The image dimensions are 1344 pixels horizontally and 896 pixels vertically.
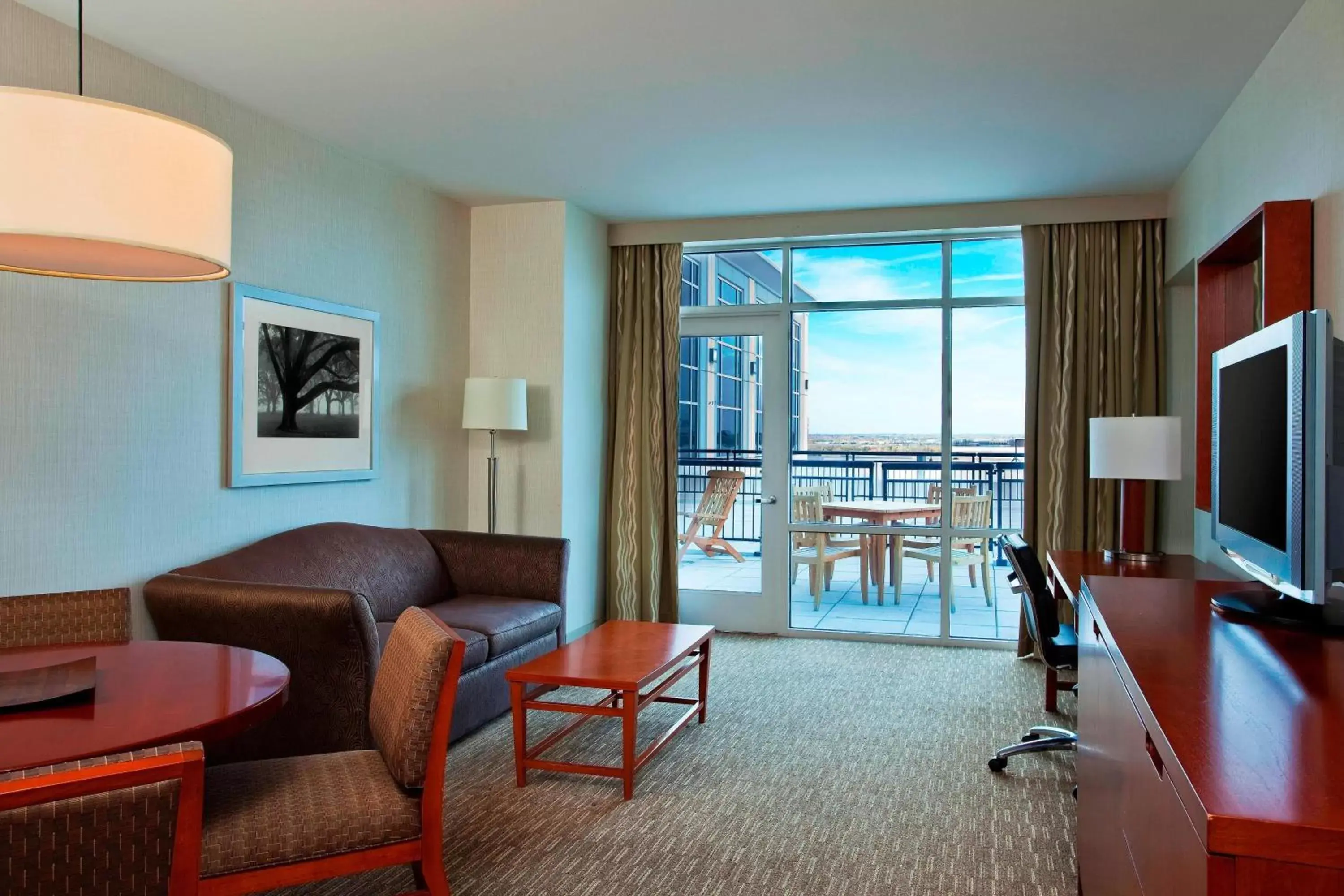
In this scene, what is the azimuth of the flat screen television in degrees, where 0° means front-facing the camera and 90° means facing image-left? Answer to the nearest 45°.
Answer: approximately 45°

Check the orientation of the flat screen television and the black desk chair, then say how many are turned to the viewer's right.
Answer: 1

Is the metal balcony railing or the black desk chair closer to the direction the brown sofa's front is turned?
the black desk chair

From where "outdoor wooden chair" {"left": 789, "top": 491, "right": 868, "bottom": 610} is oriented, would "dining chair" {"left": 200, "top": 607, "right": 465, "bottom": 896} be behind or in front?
behind

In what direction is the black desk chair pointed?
to the viewer's right

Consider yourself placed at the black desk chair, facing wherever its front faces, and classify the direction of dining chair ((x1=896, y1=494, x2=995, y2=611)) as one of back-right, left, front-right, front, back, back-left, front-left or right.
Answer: left

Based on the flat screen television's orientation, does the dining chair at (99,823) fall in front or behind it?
in front

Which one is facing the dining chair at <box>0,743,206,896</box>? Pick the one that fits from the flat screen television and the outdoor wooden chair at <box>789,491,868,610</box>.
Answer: the flat screen television

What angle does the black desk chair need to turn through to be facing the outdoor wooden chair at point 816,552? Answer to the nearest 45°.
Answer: approximately 135° to its left

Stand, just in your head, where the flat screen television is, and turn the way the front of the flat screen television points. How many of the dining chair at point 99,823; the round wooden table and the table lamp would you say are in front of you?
2
